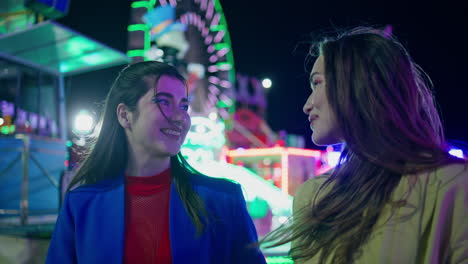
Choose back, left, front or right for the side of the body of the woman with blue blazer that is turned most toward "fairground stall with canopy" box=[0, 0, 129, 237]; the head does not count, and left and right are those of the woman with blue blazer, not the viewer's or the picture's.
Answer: back

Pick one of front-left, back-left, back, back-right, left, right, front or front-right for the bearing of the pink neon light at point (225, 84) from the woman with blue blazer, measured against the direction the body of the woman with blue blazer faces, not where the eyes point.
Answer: back

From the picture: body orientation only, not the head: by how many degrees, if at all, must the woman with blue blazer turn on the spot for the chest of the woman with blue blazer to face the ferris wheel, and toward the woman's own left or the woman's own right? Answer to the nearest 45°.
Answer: approximately 180°

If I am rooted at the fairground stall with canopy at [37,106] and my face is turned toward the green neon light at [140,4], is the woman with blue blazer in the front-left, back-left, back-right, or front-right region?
back-right

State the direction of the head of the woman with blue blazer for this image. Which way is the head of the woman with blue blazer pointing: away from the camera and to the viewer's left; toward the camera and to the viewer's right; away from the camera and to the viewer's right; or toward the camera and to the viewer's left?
toward the camera and to the viewer's right

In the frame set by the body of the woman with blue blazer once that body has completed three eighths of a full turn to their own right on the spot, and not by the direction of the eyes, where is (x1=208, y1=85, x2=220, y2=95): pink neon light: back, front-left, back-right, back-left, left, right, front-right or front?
front-right

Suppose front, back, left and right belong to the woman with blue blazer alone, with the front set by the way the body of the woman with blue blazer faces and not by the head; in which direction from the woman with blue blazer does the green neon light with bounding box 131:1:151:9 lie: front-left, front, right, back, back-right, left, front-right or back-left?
back

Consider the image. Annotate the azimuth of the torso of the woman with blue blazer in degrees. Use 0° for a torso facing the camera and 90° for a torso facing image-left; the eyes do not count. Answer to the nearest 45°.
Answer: approximately 0°
